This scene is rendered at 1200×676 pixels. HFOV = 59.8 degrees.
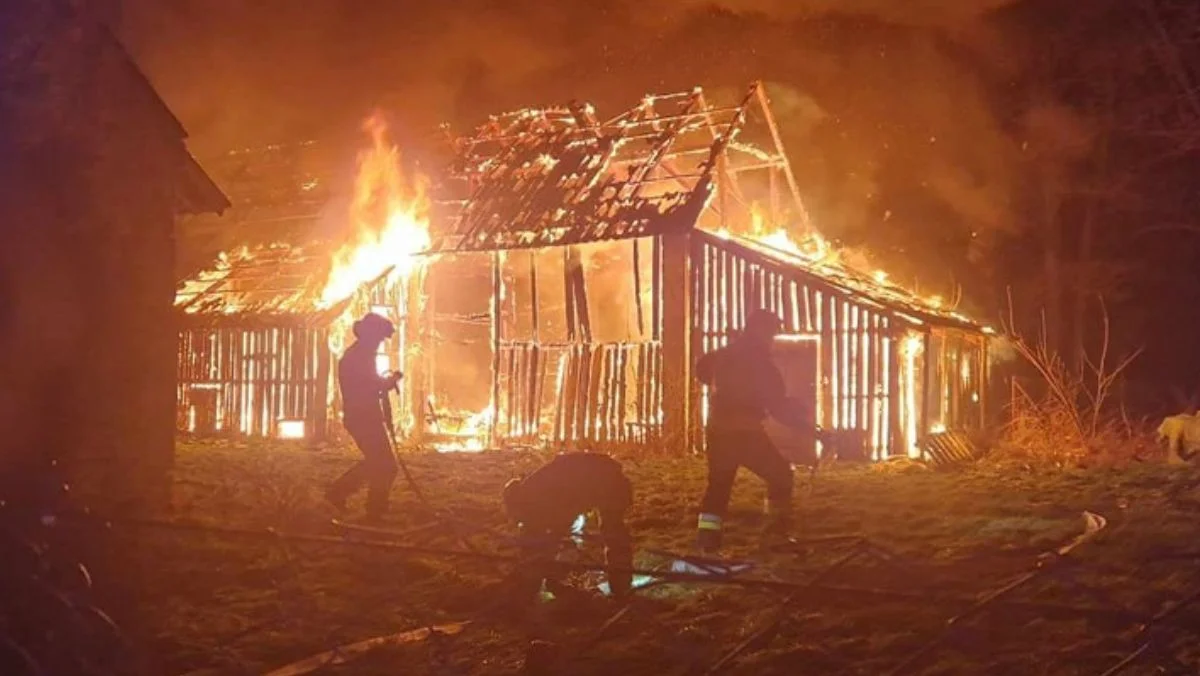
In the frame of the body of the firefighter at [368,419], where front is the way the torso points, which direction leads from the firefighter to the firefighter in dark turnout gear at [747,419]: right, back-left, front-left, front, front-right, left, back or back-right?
front-right

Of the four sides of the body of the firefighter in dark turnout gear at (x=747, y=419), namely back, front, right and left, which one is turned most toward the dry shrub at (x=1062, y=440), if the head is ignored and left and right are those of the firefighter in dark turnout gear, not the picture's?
front

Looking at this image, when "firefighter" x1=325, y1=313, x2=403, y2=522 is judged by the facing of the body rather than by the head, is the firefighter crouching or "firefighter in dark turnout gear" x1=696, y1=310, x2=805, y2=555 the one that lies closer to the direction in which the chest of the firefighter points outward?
the firefighter in dark turnout gear

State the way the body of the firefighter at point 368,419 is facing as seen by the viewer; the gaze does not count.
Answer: to the viewer's right

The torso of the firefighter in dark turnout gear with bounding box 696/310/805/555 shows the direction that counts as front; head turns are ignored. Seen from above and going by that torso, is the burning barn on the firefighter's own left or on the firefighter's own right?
on the firefighter's own left

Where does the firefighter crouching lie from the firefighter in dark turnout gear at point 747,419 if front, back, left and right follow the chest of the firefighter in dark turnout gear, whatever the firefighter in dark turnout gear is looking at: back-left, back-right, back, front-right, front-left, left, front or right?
back
